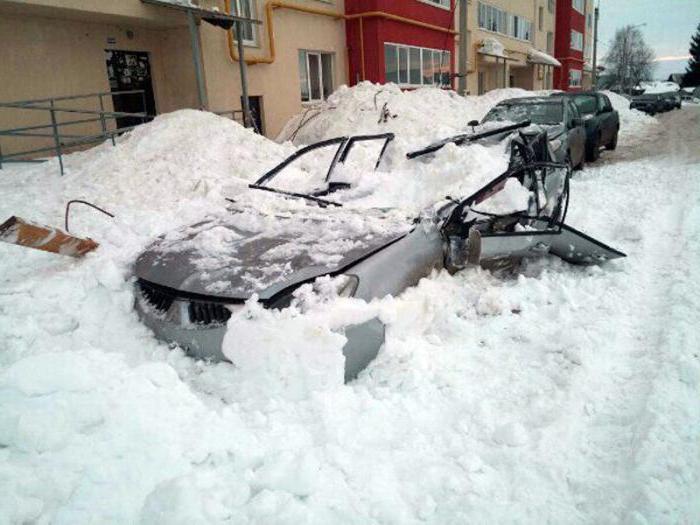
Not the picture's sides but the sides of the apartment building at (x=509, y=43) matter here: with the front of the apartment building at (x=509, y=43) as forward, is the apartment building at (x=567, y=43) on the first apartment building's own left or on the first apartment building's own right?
on the first apartment building's own left

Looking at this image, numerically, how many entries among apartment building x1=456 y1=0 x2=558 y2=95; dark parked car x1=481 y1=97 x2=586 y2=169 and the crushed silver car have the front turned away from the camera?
0

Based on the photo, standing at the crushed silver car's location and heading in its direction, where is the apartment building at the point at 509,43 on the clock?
The apartment building is roughly at 5 o'clock from the crushed silver car.

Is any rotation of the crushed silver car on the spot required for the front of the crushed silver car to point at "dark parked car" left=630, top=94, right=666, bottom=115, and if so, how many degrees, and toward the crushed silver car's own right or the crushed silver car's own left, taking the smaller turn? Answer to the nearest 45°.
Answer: approximately 180°

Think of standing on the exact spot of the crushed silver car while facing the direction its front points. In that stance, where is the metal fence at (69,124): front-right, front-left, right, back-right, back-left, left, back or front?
right

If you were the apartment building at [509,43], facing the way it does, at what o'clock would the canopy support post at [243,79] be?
The canopy support post is roughly at 2 o'clock from the apartment building.

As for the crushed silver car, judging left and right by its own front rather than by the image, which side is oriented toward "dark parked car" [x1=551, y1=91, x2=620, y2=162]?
back

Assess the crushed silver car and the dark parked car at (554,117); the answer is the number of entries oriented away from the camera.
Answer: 0

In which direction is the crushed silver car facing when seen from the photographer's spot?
facing the viewer and to the left of the viewer

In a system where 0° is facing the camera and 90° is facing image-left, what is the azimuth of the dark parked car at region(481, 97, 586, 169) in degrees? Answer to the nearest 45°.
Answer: approximately 45°

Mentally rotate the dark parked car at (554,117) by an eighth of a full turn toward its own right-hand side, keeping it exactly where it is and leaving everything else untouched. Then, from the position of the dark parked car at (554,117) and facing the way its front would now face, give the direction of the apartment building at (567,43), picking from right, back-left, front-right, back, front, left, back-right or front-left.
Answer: right

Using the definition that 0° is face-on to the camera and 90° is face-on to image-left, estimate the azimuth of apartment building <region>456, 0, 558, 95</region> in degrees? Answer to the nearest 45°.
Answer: approximately 315°

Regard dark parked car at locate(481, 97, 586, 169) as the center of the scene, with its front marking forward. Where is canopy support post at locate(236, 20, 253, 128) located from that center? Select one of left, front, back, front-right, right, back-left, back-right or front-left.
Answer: front-right

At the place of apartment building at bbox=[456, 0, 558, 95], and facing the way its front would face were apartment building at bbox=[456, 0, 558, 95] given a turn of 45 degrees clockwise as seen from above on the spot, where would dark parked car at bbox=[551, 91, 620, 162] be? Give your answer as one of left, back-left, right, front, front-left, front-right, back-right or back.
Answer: front

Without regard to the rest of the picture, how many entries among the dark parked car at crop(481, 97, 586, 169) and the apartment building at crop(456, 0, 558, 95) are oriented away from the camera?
0

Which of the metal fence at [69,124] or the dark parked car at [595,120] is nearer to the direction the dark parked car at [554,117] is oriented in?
the metal fence
